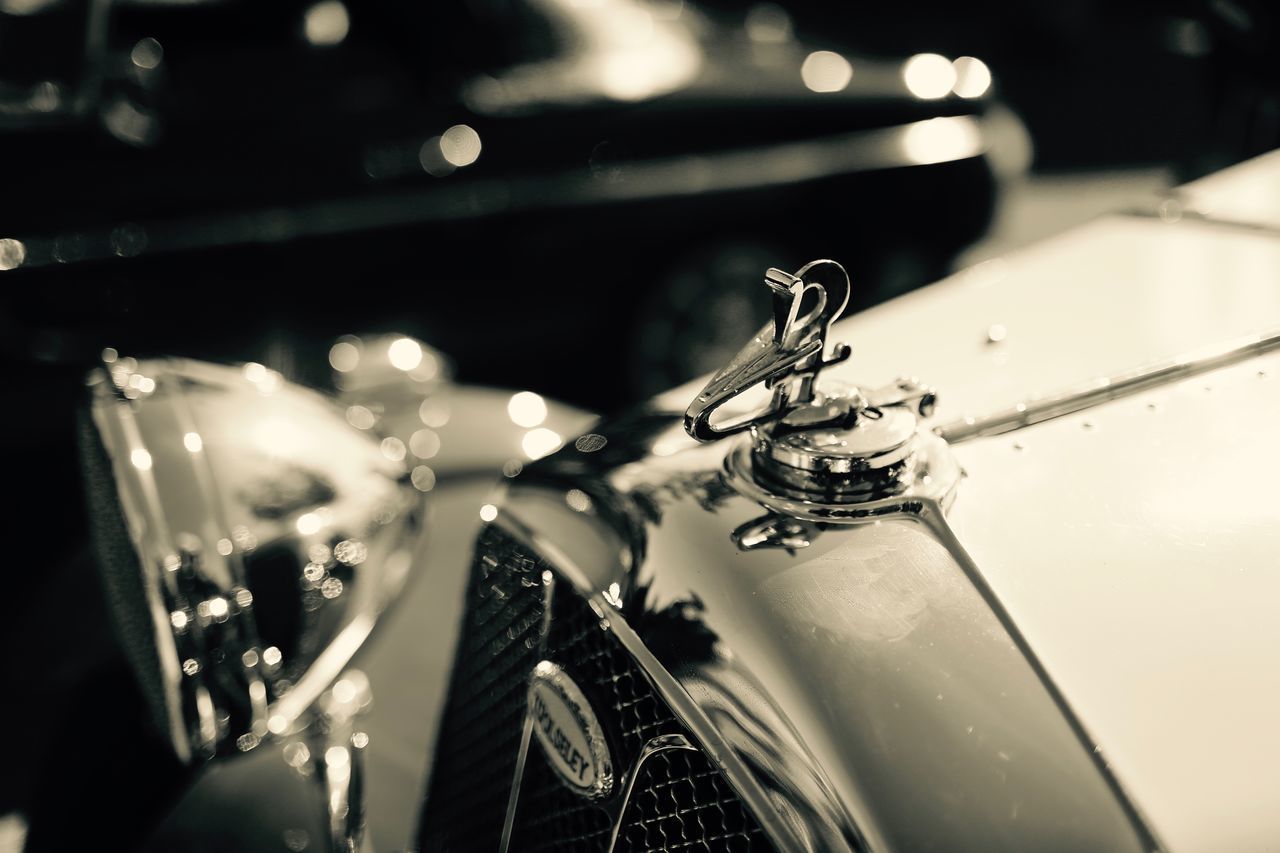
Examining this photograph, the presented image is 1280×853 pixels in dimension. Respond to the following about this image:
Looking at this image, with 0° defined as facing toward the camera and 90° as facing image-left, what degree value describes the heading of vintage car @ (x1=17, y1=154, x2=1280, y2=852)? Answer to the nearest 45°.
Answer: approximately 45°
